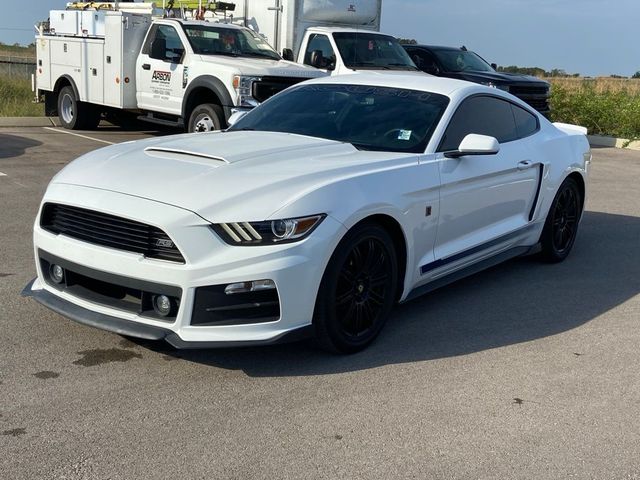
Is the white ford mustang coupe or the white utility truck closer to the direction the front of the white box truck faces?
the white ford mustang coupe

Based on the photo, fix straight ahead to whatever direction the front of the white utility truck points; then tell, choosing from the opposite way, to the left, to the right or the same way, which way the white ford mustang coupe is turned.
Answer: to the right

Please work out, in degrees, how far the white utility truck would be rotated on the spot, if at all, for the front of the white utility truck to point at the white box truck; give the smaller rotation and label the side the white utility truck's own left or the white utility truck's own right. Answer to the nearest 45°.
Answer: approximately 45° to the white utility truck's own left

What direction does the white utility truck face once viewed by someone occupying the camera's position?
facing the viewer and to the right of the viewer

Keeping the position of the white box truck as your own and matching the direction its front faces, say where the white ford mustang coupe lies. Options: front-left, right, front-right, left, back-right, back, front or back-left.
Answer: front-right

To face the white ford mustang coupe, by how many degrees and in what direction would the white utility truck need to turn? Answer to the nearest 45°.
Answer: approximately 45° to its right

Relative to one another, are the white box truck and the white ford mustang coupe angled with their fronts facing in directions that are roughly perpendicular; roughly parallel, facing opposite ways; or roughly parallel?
roughly perpendicular

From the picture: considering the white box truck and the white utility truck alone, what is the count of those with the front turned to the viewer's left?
0

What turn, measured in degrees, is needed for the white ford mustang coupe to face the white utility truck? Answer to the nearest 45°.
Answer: approximately 135° to its right

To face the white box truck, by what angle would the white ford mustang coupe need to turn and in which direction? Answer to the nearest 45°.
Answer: approximately 135° to its right

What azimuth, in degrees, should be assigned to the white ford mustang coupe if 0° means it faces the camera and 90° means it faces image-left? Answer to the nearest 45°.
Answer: approximately 45°
